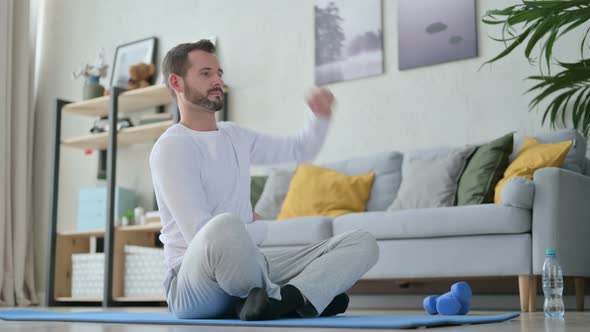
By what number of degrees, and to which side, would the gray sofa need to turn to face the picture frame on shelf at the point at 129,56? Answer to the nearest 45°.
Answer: approximately 90° to its right

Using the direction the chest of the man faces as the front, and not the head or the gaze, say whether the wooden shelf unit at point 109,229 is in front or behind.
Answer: behind

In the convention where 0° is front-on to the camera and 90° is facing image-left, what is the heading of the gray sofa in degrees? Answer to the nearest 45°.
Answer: approximately 45°

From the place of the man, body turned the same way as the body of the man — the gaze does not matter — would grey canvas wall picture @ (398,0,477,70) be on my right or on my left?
on my left

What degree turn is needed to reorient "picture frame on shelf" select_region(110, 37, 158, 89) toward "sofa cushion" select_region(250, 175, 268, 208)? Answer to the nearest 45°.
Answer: approximately 90° to its left

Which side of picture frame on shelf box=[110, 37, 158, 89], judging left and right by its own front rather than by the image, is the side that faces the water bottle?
left

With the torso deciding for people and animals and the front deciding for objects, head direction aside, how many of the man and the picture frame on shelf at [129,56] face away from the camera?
0

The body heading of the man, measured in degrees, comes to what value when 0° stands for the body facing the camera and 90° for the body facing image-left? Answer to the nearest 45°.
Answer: approximately 315°

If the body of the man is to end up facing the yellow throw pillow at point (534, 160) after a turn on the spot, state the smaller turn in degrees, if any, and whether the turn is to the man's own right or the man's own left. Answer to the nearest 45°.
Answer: approximately 90° to the man's own left

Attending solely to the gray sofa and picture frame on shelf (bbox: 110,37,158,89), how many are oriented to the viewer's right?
0
